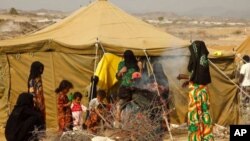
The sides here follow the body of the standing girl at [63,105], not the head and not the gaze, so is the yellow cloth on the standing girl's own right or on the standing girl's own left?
on the standing girl's own left

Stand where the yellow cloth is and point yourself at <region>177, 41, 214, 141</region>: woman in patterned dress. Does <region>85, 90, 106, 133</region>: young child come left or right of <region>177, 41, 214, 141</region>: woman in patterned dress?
right

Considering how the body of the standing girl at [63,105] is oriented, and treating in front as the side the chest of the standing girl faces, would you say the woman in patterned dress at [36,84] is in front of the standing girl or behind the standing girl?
behind
